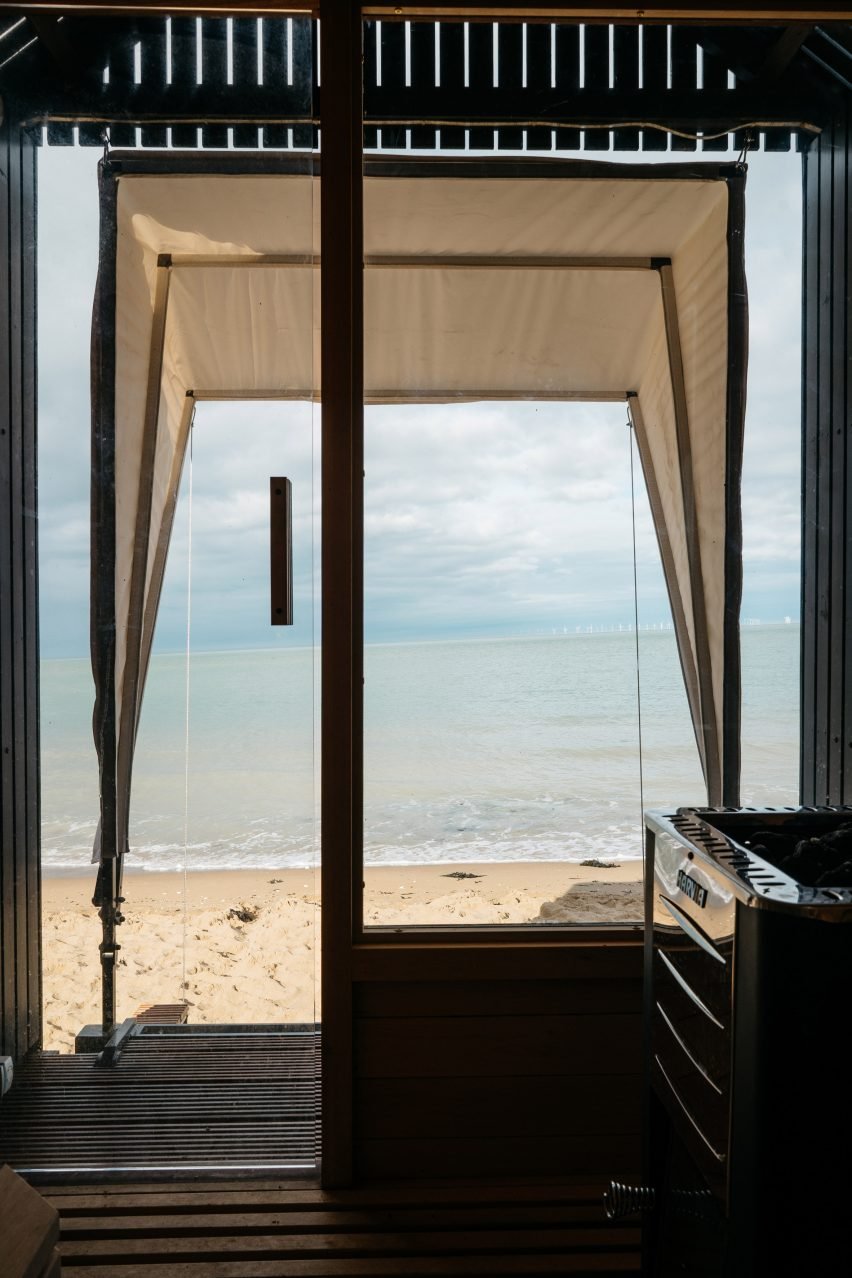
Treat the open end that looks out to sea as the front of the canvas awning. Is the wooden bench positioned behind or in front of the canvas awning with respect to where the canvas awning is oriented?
behind

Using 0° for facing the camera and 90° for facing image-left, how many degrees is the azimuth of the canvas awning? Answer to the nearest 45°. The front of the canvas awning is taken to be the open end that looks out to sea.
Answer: approximately 180°

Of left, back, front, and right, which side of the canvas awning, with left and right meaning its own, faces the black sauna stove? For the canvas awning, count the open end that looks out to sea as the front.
back
